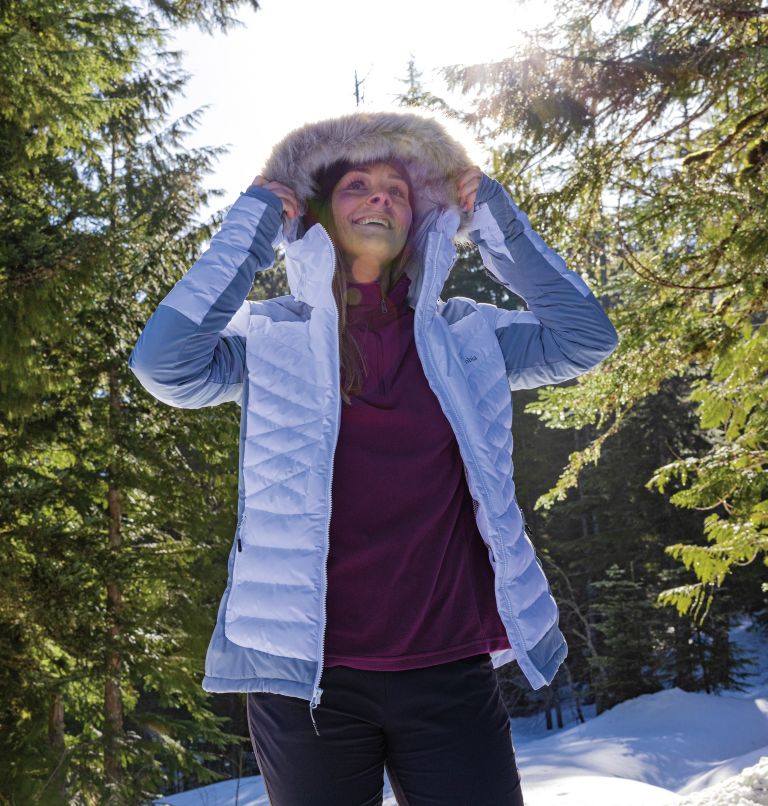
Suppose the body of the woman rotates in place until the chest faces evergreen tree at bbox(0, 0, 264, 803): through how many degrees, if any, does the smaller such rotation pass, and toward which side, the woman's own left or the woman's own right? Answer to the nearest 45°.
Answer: approximately 135° to the woman's own right

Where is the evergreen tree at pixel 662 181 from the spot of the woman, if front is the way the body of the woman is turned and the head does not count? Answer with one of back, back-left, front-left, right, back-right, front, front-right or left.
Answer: back-left

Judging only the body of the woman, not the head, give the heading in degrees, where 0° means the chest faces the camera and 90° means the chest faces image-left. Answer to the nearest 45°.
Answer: approximately 0°
